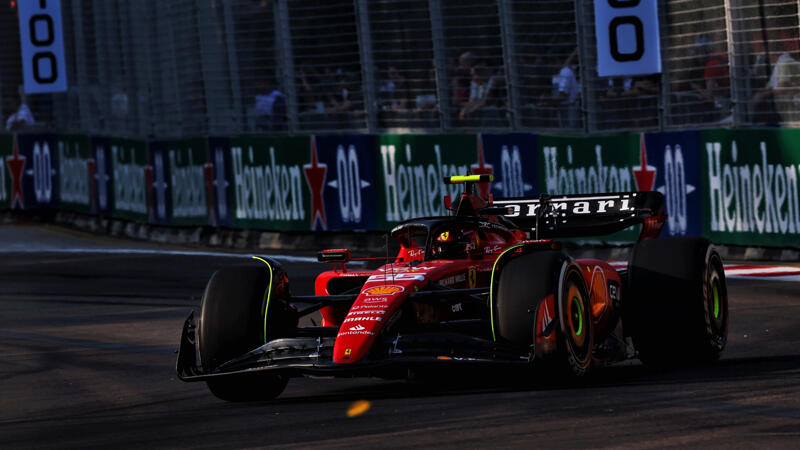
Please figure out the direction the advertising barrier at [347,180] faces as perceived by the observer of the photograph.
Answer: facing the viewer

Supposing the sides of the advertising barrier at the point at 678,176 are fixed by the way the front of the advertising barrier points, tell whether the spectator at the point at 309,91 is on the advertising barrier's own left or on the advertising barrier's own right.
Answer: on the advertising barrier's own right

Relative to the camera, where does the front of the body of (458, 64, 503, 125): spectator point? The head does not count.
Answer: toward the camera

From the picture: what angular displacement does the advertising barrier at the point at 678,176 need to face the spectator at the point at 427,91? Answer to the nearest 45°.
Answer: approximately 135° to its right

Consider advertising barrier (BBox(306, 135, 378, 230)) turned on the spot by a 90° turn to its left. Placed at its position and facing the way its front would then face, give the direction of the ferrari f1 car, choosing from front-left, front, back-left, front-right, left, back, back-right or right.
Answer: right

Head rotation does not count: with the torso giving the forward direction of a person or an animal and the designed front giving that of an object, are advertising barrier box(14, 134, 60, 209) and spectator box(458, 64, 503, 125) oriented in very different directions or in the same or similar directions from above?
same or similar directions

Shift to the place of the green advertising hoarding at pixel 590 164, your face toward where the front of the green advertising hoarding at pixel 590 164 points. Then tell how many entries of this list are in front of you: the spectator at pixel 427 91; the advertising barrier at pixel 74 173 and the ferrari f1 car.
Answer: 1

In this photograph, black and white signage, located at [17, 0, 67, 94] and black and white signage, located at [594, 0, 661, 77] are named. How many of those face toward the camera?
2

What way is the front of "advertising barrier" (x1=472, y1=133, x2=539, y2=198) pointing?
toward the camera

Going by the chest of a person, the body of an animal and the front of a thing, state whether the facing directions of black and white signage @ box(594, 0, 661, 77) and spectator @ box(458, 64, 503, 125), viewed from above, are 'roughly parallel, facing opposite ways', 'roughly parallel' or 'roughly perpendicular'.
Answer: roughly parallel

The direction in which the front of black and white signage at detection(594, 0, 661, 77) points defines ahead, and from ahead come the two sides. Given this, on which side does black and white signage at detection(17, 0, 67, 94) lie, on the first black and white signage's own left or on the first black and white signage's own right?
on the first black and white signage's own right

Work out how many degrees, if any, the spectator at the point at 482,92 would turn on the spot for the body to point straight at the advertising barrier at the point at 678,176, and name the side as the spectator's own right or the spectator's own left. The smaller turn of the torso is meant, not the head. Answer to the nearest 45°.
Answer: approximately 45° to the spectator's own left
